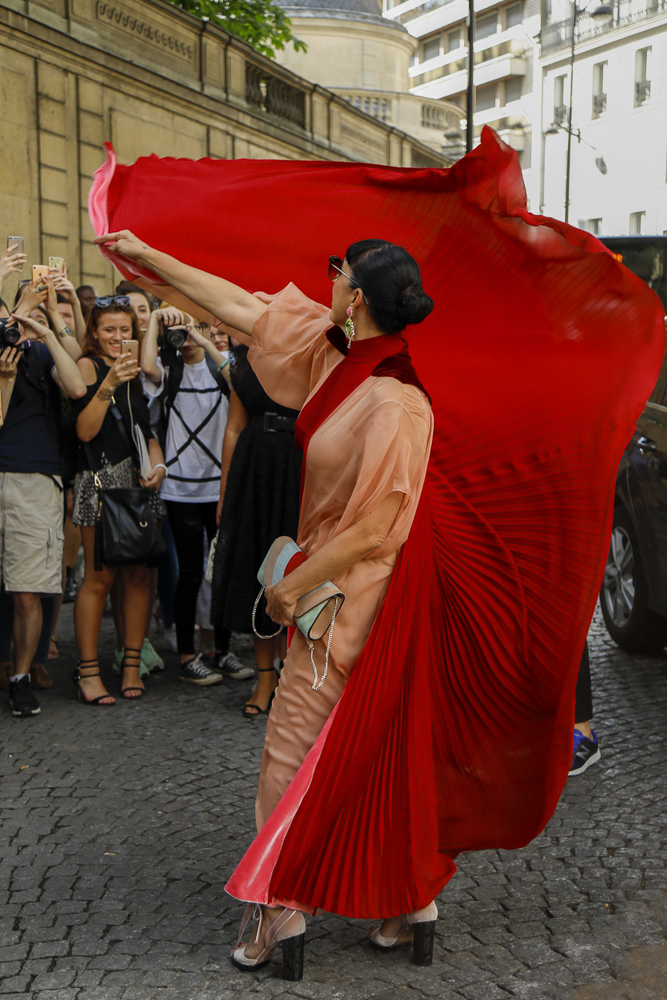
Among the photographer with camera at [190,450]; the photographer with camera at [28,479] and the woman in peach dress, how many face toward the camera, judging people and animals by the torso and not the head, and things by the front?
2

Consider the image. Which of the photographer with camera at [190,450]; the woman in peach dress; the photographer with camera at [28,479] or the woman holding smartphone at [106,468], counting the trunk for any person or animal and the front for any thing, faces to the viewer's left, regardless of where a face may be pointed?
the woman in peach dress

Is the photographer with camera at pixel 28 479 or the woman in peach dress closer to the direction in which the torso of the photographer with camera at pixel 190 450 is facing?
the woman in peach dress

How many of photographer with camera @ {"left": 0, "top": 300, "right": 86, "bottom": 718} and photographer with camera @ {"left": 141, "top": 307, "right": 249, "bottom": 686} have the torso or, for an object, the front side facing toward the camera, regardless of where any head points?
2

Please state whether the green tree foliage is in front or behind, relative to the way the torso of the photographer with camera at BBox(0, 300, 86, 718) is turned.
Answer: behind

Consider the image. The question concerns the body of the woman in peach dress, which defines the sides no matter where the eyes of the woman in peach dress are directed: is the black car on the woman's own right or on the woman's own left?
on the woman's own right

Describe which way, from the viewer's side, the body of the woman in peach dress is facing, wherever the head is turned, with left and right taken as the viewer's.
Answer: facing to the left of the viewer

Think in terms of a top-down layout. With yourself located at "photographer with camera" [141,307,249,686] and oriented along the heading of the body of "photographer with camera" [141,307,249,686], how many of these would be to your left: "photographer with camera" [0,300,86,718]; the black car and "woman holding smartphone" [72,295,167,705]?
1

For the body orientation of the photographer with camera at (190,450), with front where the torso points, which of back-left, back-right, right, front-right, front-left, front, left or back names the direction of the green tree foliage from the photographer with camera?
back

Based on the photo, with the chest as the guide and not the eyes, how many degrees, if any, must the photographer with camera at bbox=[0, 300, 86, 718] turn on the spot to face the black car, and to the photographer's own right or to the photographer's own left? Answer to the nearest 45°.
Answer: approximately 90° to the photographer's own left

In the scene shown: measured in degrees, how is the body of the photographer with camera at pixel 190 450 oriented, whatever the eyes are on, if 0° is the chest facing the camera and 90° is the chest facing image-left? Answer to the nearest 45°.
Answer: approximately 0°

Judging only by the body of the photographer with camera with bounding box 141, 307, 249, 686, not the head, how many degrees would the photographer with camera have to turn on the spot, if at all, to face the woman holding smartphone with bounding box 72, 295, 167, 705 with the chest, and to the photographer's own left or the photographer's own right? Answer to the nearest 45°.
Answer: approximately 45° to the photographer's own right

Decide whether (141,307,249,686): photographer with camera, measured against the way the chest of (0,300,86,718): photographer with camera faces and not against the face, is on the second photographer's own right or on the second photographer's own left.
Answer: on the second photographer's own left
